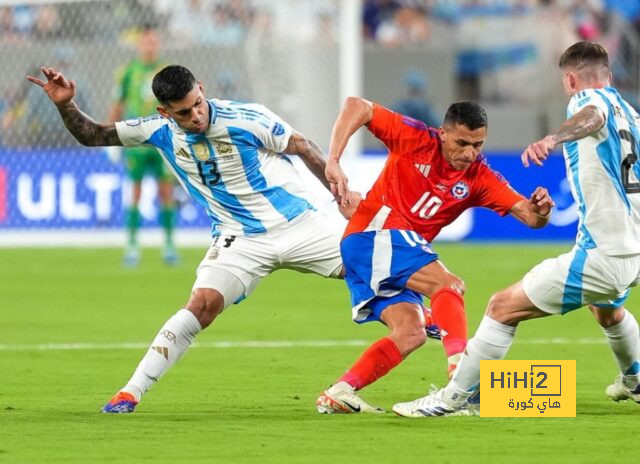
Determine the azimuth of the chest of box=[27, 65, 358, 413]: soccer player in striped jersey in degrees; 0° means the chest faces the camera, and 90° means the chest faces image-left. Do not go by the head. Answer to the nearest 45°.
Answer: approximately 0°

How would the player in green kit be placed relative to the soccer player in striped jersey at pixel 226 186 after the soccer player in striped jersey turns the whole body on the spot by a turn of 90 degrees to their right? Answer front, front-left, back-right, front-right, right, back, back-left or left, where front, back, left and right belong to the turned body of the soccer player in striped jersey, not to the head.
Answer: right

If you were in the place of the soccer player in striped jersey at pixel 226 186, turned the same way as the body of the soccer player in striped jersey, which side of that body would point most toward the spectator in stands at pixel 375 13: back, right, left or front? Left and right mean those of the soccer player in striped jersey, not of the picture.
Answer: back

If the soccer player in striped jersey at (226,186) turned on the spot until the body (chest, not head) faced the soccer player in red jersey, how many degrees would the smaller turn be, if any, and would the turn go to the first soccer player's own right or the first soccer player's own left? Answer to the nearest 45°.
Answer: approximately 45° to the first soccer player's own left

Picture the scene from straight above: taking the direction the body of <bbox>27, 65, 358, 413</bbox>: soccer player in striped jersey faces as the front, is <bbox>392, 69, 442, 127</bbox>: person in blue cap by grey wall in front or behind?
behind

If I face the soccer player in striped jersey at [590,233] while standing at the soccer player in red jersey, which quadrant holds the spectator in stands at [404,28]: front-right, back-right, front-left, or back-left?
back-left

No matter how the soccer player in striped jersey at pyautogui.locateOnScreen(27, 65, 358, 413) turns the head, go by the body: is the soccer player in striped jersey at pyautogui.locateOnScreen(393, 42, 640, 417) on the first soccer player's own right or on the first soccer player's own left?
on the first soccer player's own left

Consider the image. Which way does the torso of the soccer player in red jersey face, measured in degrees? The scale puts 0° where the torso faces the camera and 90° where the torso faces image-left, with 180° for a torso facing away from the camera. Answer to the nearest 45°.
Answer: approximately 315°

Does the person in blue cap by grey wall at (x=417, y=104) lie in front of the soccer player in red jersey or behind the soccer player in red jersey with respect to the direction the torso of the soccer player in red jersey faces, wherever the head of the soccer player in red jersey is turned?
behind
